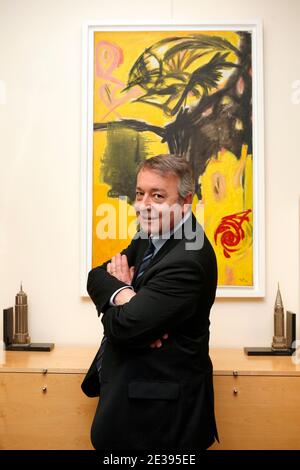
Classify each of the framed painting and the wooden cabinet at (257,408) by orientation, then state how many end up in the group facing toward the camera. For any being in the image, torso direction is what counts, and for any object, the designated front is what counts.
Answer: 2

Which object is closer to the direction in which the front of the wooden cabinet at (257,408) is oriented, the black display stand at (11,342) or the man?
the man

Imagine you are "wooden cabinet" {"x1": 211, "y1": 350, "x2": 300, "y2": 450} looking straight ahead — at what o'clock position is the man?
The man is roughly at 1 o'clock from the wooden cabinet.

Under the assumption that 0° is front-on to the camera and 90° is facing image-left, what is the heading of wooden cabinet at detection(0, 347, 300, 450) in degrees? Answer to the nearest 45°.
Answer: approximately 0°

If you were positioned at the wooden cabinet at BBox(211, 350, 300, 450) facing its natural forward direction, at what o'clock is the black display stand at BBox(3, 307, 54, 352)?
The black display stand is roughly at 3 o'clock from the wooden cabinet.

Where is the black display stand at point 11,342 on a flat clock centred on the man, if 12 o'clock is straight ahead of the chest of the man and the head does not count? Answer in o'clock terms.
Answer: The black display stand is roughly at 3 o'clock from the man.
